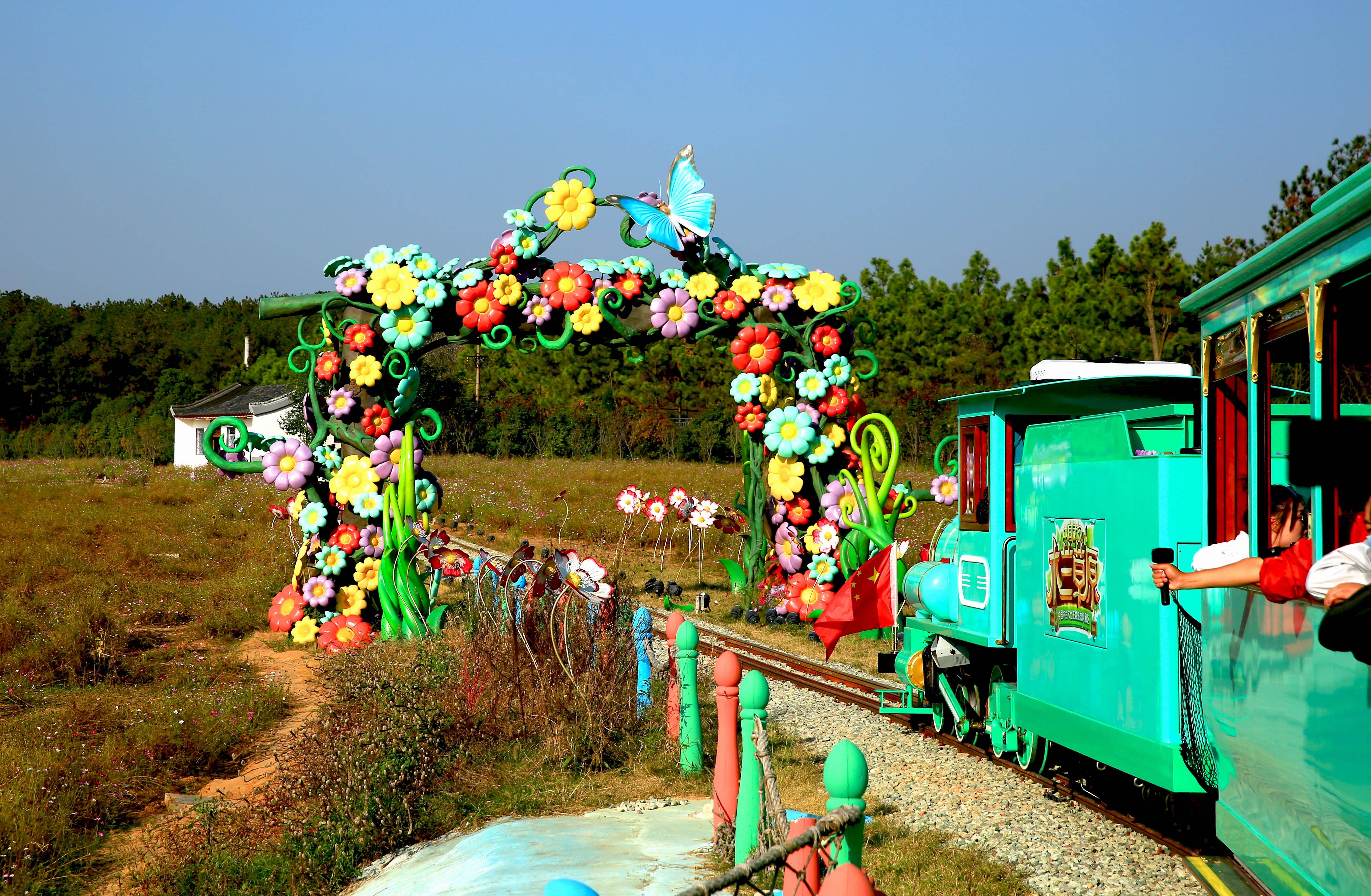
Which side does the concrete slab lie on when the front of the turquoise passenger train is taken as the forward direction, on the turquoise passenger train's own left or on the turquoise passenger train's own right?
on the turquoise passenger train's own left

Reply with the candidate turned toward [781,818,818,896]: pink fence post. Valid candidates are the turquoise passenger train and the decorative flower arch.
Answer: the decorative flower arch

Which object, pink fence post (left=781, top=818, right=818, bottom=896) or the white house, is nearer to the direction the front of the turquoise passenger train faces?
the white house

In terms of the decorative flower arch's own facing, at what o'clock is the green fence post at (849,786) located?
The green fence post is roughly at 12 o'clock from the decorative flower arch.

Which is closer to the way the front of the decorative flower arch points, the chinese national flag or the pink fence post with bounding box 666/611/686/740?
the pink fence post

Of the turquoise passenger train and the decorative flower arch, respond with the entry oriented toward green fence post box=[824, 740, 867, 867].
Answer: the decorative flower arch

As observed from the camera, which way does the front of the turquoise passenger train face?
facing away from the viewer and to the left of the viewer

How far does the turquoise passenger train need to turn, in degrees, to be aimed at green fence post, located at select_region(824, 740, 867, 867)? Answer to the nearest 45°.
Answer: approximately 90° to its left

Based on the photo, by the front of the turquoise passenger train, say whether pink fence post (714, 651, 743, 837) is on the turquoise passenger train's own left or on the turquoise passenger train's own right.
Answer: on the turquoise passenger train's own left

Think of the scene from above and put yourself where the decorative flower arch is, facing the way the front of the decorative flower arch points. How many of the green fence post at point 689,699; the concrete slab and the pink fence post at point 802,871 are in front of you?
3

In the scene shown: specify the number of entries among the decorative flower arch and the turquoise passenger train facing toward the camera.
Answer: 1

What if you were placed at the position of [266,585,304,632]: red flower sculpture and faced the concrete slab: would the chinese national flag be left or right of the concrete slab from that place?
left
